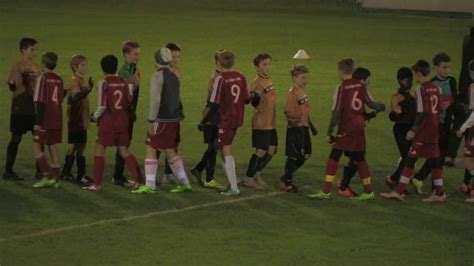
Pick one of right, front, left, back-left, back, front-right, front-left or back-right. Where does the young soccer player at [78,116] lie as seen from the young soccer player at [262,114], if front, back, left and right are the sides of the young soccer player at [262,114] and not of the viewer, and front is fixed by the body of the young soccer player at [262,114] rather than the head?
back-right

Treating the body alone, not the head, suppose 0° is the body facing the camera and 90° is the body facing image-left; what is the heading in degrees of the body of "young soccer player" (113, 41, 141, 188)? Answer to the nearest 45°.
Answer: approximately 315°

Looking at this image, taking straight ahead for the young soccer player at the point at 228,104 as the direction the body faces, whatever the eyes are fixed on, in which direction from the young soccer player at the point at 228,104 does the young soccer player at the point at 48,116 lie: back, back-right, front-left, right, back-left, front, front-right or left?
front-left

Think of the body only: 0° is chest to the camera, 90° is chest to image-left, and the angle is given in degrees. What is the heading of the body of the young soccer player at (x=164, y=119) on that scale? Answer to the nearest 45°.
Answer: approximately 135°

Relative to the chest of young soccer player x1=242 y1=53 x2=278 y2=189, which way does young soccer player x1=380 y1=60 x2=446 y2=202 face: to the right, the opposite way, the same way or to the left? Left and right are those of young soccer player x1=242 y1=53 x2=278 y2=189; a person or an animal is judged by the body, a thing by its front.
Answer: the opposite way

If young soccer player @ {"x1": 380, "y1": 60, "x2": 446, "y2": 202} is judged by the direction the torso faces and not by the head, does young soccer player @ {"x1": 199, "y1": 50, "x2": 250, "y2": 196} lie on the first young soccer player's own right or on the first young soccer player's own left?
on the first young soccer player's own left

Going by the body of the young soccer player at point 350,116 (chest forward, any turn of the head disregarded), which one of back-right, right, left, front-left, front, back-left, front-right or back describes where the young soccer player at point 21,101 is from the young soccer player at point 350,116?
front-left

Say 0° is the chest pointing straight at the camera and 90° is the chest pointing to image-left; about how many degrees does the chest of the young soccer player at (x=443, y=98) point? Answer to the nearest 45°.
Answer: approximately 315°

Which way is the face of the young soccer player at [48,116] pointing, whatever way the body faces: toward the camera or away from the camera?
away from the camera

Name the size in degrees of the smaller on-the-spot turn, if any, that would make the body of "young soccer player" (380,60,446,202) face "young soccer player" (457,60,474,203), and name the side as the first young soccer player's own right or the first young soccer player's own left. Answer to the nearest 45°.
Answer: approximately 90° to the first young soccer player's own right

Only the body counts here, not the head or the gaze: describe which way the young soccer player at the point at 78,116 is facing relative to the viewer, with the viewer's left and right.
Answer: facing the viewer and to the right of the viewer

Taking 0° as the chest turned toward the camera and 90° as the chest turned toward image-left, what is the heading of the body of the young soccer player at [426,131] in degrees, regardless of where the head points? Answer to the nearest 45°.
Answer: approximately 135°
